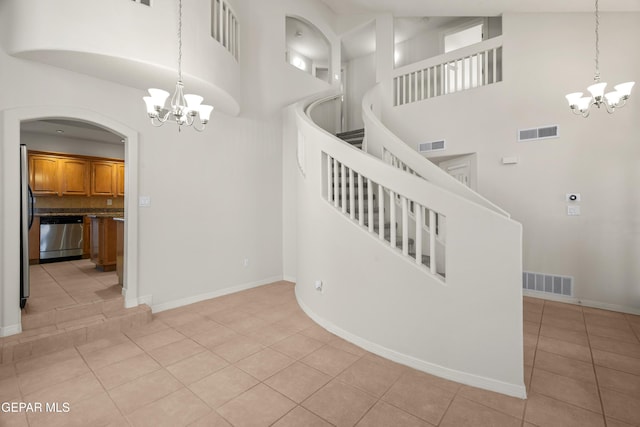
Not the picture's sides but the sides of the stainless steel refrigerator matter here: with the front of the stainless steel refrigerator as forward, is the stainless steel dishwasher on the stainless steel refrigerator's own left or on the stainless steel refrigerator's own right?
on the stainless steel refrigerator's own left

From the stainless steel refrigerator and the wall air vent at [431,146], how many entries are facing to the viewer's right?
1

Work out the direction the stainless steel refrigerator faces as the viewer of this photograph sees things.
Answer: facing to the right of the viewer

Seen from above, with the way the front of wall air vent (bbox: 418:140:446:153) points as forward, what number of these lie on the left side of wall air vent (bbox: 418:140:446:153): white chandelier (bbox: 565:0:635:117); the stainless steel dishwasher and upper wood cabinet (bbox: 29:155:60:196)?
1

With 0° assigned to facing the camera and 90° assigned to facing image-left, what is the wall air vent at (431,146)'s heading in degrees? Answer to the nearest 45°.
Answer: approximately 45°
